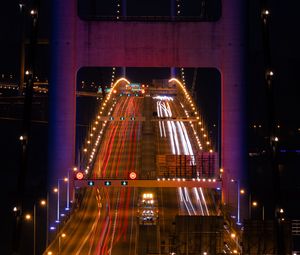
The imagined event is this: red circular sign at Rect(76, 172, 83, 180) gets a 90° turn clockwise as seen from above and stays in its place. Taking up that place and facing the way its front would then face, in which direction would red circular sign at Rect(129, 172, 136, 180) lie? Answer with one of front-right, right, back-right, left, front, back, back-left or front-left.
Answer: back

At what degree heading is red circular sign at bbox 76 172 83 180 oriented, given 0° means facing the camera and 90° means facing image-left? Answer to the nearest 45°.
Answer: approximately 0°

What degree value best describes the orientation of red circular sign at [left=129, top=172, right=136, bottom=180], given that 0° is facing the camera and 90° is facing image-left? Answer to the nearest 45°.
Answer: approximately 0°
